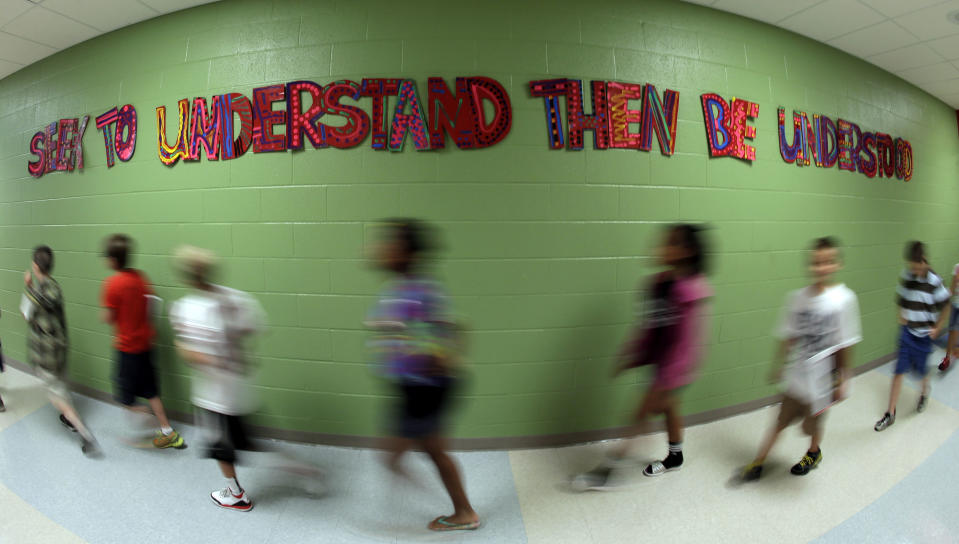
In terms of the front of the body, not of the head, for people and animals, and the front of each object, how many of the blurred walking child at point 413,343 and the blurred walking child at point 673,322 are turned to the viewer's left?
2

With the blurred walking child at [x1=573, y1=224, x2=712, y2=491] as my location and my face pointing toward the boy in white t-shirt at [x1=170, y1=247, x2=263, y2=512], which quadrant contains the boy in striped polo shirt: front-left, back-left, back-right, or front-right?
back-right

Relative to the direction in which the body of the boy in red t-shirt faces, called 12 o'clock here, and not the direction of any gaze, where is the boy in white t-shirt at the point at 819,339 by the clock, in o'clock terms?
The boy in white t-shirt is roughly at 6 o'clock from the boy in red t-shirt.

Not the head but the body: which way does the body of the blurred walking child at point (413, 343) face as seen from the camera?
to the viewer's left

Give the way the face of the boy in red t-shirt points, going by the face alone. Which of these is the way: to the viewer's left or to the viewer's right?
to the viewer's left

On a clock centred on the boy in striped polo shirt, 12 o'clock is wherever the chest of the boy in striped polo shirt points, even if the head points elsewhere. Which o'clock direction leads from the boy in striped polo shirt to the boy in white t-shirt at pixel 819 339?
The boy in white t-shirt is roughly at 11 o'clock from the boy in striped polo shirt.

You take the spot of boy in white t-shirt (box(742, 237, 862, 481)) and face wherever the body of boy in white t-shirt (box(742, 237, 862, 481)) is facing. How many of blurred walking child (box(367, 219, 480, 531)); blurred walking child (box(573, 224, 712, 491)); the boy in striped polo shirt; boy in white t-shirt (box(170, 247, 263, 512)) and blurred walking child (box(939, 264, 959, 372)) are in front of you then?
3

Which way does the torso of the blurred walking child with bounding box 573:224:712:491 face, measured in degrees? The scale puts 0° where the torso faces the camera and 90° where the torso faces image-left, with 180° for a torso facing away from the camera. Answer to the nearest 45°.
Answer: approximately 90°

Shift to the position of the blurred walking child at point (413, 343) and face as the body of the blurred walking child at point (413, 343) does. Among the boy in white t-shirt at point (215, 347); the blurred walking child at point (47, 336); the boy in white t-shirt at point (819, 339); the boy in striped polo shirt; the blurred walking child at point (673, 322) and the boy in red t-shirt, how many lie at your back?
3

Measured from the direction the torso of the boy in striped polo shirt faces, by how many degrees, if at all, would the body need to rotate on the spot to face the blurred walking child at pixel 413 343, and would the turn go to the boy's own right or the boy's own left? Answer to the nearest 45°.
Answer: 0° — they already face them

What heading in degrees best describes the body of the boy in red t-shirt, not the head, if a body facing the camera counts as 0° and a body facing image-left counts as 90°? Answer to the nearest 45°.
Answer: approximately 135°

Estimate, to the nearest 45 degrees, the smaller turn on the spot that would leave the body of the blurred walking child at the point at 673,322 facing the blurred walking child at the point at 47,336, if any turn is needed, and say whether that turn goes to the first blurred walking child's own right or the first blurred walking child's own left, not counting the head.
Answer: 0° — they already face them
